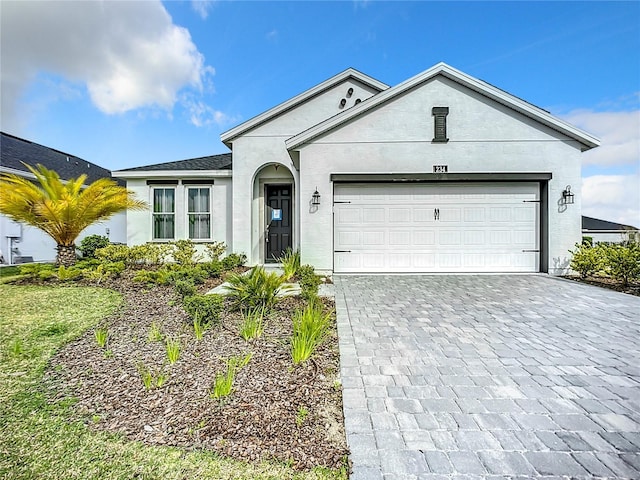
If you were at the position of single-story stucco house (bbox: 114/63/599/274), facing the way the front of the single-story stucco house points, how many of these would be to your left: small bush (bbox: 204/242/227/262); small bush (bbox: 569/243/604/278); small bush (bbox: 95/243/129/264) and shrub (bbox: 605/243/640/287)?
2

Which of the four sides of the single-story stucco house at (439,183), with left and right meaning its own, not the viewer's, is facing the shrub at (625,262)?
left

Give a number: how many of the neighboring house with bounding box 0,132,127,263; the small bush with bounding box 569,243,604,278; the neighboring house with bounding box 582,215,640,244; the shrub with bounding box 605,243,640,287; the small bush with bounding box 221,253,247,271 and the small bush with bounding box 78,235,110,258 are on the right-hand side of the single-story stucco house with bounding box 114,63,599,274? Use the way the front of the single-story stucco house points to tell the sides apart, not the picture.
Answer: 3

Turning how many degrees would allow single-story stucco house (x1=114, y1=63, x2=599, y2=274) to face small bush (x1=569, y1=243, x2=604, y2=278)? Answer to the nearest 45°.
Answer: approximately 90° to its left

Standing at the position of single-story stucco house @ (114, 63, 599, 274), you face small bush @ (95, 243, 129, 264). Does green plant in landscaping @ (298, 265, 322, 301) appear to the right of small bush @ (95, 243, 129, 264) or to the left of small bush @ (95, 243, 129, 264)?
left

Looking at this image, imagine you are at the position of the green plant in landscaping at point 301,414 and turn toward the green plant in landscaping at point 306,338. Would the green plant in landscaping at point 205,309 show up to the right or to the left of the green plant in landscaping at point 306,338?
left

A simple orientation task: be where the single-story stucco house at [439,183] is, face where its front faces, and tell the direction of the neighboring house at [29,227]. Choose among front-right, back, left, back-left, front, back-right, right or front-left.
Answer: right

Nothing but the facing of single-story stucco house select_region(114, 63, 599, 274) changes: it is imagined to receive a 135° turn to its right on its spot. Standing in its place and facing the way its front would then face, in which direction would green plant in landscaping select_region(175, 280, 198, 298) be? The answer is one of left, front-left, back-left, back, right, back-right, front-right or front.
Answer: left

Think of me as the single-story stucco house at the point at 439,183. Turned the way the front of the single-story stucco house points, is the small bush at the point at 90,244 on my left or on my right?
on my right

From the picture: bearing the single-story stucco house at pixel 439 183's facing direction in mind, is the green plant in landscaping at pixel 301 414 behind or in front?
in front

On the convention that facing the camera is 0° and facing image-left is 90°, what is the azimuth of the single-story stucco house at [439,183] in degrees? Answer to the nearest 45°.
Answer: approximately 0°

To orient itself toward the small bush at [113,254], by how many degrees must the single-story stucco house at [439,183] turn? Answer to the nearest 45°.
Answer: approximately 90° to its right

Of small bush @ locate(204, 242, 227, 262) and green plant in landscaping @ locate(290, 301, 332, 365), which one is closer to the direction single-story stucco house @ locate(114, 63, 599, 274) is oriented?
the green plant in landscaping

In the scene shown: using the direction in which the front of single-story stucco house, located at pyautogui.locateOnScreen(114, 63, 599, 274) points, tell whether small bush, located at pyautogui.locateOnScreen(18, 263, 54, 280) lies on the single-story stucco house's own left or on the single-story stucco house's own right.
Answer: on the single-story stucco house's own right

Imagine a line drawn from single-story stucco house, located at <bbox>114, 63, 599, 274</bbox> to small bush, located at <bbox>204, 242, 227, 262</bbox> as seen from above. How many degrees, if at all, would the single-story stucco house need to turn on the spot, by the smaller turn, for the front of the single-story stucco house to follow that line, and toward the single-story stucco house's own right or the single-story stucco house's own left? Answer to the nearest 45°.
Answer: approximately 90° to the single-story stucco house's own right

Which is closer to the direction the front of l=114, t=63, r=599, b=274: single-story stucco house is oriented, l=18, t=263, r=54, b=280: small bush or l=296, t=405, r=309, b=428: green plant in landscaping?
the green plant in landscaping

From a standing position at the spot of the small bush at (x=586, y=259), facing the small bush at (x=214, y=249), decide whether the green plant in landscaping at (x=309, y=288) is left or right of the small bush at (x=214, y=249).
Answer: left

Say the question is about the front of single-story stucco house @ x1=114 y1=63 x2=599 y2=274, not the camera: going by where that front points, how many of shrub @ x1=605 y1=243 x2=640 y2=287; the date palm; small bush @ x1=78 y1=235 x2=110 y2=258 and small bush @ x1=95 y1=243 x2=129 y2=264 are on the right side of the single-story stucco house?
3

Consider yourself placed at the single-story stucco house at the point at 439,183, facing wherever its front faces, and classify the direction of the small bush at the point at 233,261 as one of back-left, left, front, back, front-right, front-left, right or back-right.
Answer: right

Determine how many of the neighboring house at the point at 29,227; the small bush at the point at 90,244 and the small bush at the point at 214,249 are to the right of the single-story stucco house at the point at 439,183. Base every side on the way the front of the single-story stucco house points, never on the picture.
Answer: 3

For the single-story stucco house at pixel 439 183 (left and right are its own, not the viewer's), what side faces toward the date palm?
right
